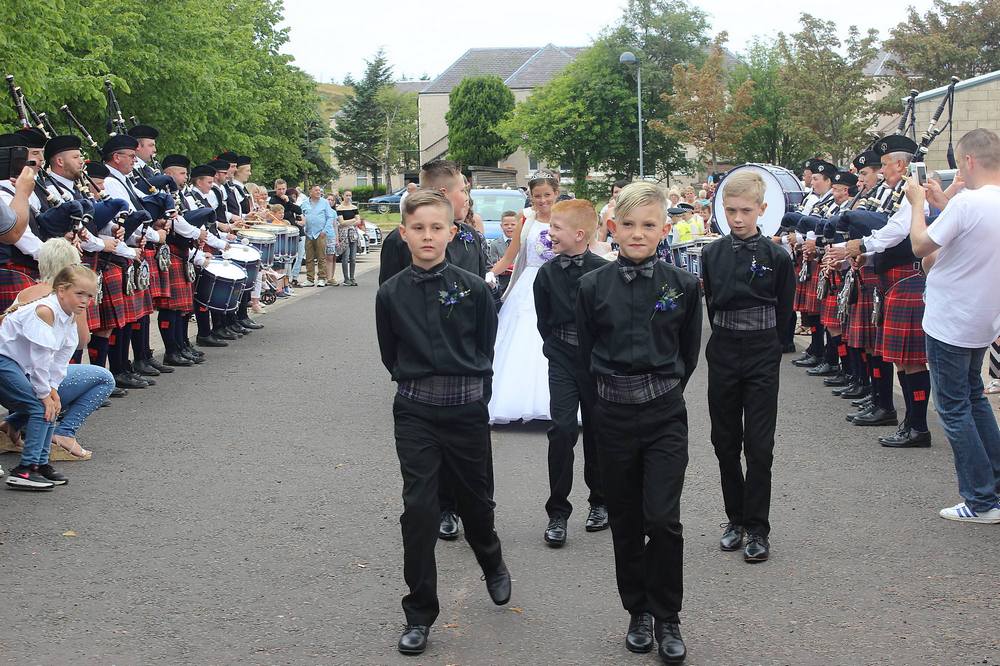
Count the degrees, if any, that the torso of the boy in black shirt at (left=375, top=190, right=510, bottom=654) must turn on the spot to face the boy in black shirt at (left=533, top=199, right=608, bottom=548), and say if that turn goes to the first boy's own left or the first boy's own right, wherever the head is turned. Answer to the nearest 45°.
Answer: approximately 135° to the first boy's own left

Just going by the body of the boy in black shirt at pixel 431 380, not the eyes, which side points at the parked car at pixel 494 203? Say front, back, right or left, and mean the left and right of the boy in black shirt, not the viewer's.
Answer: back

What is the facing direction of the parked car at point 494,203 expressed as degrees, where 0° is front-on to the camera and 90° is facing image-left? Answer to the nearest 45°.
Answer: approximately 0°

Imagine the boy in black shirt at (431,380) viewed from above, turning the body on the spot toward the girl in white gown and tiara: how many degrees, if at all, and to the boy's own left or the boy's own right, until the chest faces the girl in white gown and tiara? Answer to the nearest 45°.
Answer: approximately 180°

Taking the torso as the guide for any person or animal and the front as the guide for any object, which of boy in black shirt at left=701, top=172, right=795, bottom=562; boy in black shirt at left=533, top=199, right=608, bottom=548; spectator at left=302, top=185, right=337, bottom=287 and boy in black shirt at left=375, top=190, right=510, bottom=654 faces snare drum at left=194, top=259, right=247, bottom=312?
the spectator

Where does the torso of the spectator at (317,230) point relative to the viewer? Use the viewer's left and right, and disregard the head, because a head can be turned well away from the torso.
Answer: facing the viewer

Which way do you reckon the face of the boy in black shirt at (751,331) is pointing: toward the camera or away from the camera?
toward the camera

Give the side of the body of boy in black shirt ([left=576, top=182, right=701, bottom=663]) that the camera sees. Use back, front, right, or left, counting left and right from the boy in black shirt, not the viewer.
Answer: front

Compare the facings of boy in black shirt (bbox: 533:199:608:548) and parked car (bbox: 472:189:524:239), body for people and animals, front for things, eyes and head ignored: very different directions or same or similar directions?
same or similar directions

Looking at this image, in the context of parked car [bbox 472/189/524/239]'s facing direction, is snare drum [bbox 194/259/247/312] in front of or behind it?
in front

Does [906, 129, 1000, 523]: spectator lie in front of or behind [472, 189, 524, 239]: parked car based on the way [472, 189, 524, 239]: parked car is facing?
in front

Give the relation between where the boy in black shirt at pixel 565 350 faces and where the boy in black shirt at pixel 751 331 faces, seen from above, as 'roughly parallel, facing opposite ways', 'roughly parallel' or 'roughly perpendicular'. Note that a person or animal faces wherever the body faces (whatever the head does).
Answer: roughly parallel

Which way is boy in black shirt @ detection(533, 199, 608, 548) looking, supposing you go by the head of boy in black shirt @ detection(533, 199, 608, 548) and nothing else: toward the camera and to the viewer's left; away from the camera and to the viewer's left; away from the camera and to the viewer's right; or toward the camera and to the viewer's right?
toward the camera and to the viewer's left
